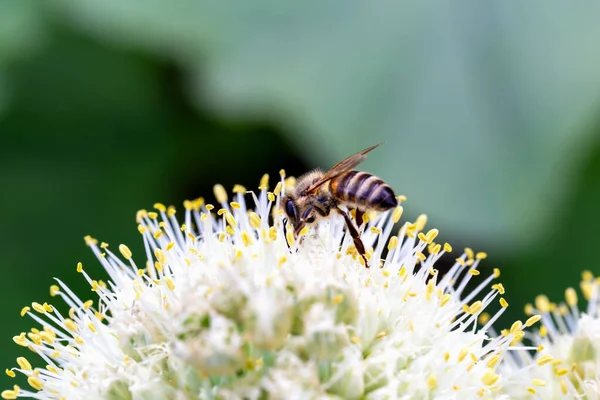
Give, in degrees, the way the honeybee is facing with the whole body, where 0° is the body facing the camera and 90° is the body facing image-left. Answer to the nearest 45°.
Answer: approximately 90°
